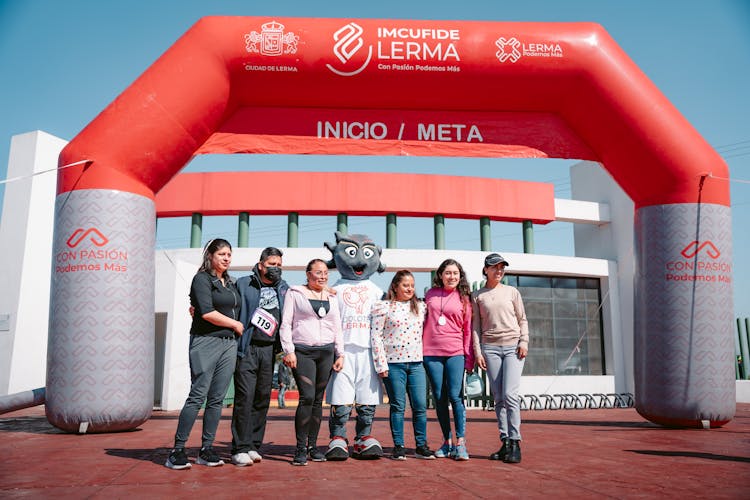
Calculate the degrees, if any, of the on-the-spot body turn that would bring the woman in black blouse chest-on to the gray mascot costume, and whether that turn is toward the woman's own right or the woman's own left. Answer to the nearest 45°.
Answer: approximately 45° to the woman's own left

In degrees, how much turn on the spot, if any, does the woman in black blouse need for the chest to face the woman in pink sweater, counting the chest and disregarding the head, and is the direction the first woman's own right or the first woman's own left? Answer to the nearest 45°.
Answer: approximately 45° to the first woman's own left

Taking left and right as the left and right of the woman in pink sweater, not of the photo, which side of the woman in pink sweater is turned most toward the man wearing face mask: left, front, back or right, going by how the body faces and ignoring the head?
right

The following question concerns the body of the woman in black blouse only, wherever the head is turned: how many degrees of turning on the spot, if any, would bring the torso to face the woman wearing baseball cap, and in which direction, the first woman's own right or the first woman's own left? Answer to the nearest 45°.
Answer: approximately 45° to the first woman's own left

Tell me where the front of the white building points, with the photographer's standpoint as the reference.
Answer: facing the viewer

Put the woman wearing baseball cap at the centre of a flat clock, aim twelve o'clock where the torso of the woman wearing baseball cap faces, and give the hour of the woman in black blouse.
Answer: The woman in black blouse is roughly at 2 o'clock from the woman wearing baseball cap.

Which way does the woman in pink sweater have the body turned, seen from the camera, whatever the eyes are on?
toward the camera

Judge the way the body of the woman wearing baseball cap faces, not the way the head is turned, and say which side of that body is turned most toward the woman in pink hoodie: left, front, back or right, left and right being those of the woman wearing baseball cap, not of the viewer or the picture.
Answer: right

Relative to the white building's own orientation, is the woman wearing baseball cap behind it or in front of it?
in front

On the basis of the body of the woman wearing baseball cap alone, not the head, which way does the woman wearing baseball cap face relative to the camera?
toward the camera
